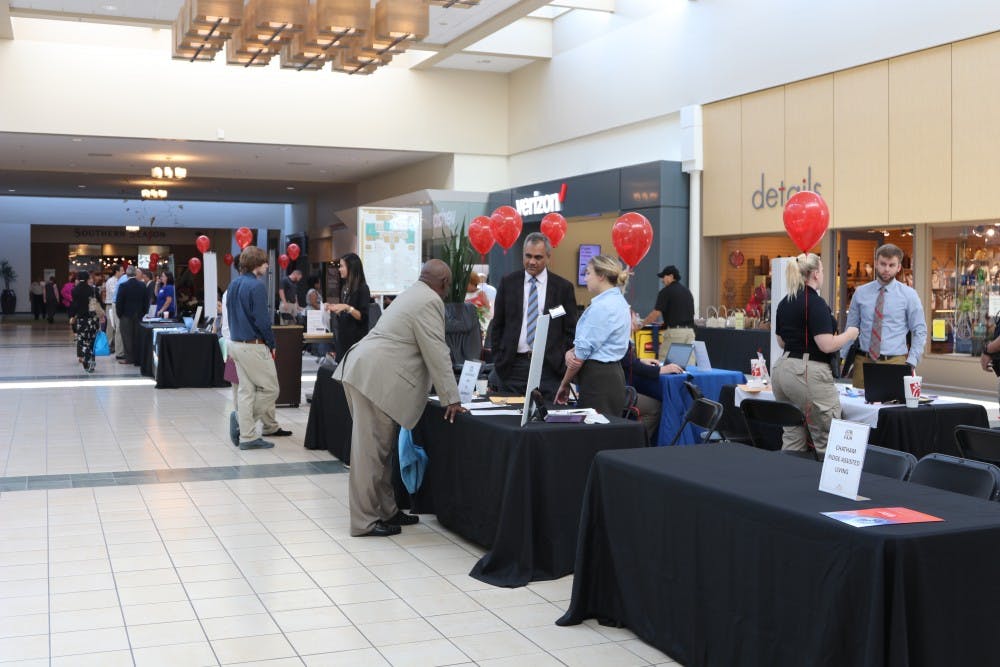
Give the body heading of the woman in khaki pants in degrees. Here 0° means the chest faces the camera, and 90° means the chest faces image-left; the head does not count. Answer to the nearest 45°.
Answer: approximately 225°

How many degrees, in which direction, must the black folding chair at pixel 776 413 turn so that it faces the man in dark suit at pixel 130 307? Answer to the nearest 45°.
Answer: approximately 90° to its left

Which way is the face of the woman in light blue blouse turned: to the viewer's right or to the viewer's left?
to the viewer's left

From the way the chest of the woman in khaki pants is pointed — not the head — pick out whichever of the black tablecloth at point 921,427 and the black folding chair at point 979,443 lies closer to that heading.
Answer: the black tablecloth

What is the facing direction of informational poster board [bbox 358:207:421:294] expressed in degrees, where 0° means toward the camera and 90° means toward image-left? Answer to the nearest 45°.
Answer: approximately 0°

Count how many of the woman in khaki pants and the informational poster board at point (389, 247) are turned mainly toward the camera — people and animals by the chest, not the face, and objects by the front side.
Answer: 1

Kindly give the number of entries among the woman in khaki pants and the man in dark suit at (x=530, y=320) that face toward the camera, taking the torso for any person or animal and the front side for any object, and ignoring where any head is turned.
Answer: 1

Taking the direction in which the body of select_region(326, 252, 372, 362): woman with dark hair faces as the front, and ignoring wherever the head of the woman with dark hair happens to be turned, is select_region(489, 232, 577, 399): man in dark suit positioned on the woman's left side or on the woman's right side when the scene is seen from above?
on the woman's left side

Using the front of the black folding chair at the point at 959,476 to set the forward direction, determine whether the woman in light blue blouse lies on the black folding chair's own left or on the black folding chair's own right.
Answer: on the black folding chair's own right

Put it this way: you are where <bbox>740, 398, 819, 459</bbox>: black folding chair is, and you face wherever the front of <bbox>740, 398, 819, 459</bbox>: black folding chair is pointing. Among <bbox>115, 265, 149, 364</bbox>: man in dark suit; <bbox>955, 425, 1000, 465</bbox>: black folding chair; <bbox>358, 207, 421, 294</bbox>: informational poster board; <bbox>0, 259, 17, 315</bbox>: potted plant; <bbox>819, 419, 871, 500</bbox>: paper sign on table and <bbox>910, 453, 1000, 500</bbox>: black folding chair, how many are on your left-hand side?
3
